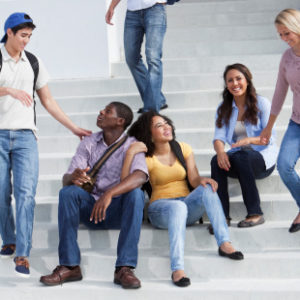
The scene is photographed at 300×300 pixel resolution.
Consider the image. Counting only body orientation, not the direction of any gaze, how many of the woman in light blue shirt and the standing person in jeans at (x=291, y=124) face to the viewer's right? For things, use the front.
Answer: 0

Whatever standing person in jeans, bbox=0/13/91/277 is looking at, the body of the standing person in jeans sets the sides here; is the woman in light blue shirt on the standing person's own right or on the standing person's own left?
on the standing person's own left

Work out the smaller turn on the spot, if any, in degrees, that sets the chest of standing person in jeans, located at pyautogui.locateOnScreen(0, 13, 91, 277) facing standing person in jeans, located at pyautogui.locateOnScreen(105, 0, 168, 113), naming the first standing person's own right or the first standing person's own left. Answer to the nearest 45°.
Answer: approximately 135° to the first standing person's own left

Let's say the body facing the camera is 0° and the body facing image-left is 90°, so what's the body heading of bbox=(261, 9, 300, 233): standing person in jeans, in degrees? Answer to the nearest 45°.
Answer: approximately 45°

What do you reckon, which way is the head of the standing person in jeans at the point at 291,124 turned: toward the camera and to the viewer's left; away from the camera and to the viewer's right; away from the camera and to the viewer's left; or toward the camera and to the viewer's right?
toward the camera and to the viewer's left

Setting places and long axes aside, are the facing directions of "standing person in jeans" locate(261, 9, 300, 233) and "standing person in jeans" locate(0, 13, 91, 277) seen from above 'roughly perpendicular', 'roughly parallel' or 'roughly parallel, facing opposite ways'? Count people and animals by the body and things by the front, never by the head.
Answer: roughly perpendicular

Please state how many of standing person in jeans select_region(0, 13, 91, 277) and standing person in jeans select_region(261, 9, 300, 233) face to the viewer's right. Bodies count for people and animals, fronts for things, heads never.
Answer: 0

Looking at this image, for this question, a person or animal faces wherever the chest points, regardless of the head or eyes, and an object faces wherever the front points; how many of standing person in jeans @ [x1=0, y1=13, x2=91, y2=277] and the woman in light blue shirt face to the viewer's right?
0

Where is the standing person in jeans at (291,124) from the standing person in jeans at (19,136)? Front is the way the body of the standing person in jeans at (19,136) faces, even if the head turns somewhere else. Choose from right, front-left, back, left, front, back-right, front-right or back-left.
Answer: left

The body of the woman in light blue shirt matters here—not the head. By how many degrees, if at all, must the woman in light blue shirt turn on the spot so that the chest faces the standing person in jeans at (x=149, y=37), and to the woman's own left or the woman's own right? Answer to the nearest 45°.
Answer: approximately 90° to the woman's own right

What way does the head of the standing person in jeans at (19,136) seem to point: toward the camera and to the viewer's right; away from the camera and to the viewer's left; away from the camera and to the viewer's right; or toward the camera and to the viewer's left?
toward the camera and to the viewer's right

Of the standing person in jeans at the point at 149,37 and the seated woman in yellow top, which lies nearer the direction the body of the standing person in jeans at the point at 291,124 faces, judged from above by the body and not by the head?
the seated woman in yellow top

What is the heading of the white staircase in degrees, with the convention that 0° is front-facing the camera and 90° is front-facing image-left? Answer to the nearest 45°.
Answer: approximately 0°

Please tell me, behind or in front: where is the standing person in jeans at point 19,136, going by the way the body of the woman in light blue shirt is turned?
in front

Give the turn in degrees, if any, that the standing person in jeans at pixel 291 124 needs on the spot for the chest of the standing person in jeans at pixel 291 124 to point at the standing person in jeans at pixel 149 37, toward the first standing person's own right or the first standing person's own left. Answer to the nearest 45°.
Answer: approximately 90° to the first standing person's own right

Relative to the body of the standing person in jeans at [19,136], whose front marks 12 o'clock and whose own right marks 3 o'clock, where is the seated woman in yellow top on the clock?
The seated woman in yellow top is roughly at 9 o'clock from the standing person in jeans.
